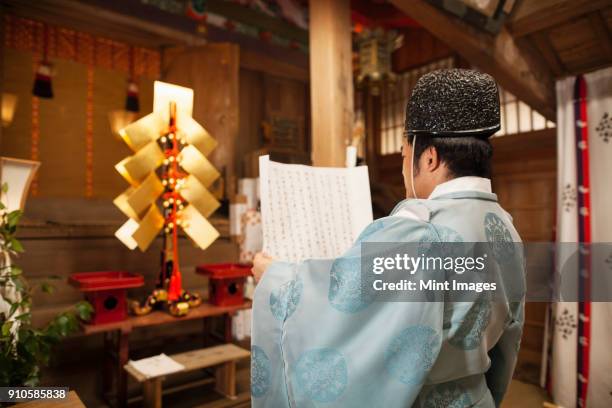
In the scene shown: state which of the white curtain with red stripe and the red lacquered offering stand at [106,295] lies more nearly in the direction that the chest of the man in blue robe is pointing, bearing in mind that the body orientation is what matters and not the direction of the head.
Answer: the red lacquered offering stand

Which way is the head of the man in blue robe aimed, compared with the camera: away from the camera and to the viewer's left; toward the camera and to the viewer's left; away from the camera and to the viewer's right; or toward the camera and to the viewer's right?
away from the camera and to the viewer's left

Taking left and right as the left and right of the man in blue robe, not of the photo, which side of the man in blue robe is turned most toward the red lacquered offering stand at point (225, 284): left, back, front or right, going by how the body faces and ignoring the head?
front

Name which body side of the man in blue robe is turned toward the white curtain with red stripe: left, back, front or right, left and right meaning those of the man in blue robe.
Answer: right

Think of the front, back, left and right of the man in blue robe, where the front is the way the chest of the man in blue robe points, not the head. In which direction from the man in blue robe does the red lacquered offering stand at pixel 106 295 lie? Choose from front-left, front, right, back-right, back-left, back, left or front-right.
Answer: front

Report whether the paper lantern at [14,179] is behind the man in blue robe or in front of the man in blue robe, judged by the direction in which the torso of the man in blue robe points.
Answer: in front

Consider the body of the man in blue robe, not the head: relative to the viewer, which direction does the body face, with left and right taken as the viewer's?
facing away from the viewer and to the left of the viewer

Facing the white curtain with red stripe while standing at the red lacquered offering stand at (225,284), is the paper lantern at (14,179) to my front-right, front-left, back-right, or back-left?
back-right

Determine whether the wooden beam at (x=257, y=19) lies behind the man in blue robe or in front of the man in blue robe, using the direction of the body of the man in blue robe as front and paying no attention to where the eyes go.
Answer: in front

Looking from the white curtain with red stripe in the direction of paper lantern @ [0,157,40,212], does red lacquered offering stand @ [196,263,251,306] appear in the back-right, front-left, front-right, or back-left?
front-right

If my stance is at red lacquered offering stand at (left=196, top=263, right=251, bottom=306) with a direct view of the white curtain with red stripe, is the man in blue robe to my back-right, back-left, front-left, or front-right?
front-right
